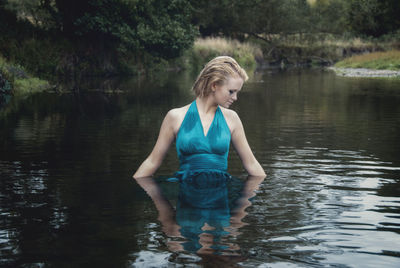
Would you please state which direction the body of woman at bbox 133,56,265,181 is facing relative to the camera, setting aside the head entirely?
toward the camera

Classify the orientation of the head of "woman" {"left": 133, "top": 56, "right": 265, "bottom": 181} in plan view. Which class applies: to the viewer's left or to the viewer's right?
to the viewer's right
